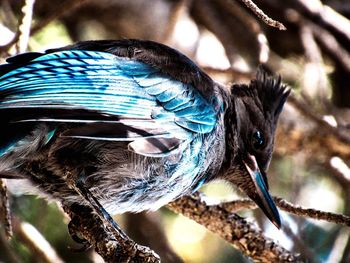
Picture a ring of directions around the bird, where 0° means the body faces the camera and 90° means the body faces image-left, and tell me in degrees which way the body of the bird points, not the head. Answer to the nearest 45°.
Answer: approximately 270°

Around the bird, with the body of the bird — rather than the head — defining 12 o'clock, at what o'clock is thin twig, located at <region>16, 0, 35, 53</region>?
The thin twig is roughly at 7 o'clock from the bird.

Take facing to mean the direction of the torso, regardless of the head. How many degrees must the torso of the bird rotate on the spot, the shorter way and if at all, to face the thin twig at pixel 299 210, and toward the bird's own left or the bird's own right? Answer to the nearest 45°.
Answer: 0° — it already faces it
